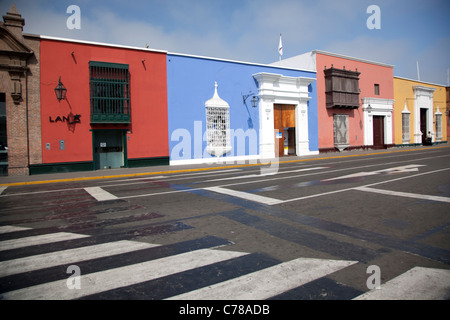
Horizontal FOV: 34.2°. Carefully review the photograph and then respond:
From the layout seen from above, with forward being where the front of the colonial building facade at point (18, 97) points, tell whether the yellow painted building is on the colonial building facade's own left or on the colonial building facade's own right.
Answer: on the colonial building facade's own left

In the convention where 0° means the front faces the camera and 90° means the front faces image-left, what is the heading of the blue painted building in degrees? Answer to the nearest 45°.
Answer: approximately 315°

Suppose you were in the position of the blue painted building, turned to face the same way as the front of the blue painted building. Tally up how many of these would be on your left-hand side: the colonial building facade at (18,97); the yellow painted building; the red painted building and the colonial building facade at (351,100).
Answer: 2

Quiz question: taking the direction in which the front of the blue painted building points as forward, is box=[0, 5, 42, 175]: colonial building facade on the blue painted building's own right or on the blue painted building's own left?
on the blue painted building's own right

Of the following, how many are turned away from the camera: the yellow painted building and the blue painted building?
0

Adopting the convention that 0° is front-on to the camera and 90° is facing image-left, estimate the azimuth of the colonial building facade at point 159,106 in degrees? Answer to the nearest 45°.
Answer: approximately 315°

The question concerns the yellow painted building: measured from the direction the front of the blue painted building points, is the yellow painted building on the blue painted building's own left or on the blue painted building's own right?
on the blue painted building's own left

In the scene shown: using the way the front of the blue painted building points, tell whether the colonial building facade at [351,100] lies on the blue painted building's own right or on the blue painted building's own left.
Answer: on the blue painted building's own left

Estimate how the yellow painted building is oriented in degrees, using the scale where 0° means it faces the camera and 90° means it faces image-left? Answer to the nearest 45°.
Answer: approximately 315°
